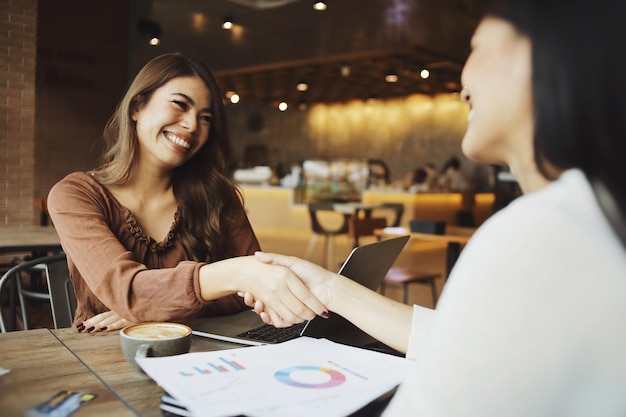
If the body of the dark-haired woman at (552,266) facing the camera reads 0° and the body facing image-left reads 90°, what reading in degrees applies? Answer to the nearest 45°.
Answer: approximately 135°

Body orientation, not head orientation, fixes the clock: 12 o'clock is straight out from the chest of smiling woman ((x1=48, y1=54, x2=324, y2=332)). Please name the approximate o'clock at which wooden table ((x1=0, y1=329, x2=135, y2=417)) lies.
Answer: The wooden table is roughly at 2 o'clock from the smiling woman.

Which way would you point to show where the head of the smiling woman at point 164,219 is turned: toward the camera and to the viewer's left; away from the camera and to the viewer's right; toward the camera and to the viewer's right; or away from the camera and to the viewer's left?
toward the camera and to the viewer's right

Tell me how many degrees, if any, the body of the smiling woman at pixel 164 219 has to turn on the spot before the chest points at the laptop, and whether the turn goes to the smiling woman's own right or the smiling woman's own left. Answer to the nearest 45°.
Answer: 0° — they already face it

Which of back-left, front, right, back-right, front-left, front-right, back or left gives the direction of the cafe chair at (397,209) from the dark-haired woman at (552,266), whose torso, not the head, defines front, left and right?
front-right

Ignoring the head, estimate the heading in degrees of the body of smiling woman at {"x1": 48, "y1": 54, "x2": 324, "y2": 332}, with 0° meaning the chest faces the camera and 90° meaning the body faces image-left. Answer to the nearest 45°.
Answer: approximately 315°

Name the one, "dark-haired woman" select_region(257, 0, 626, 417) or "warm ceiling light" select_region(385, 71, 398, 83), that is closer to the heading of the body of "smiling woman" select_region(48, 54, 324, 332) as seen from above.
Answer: the dark-haired woman

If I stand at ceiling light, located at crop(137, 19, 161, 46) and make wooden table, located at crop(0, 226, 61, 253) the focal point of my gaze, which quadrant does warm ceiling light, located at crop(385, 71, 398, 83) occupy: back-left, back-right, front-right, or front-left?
back-left
